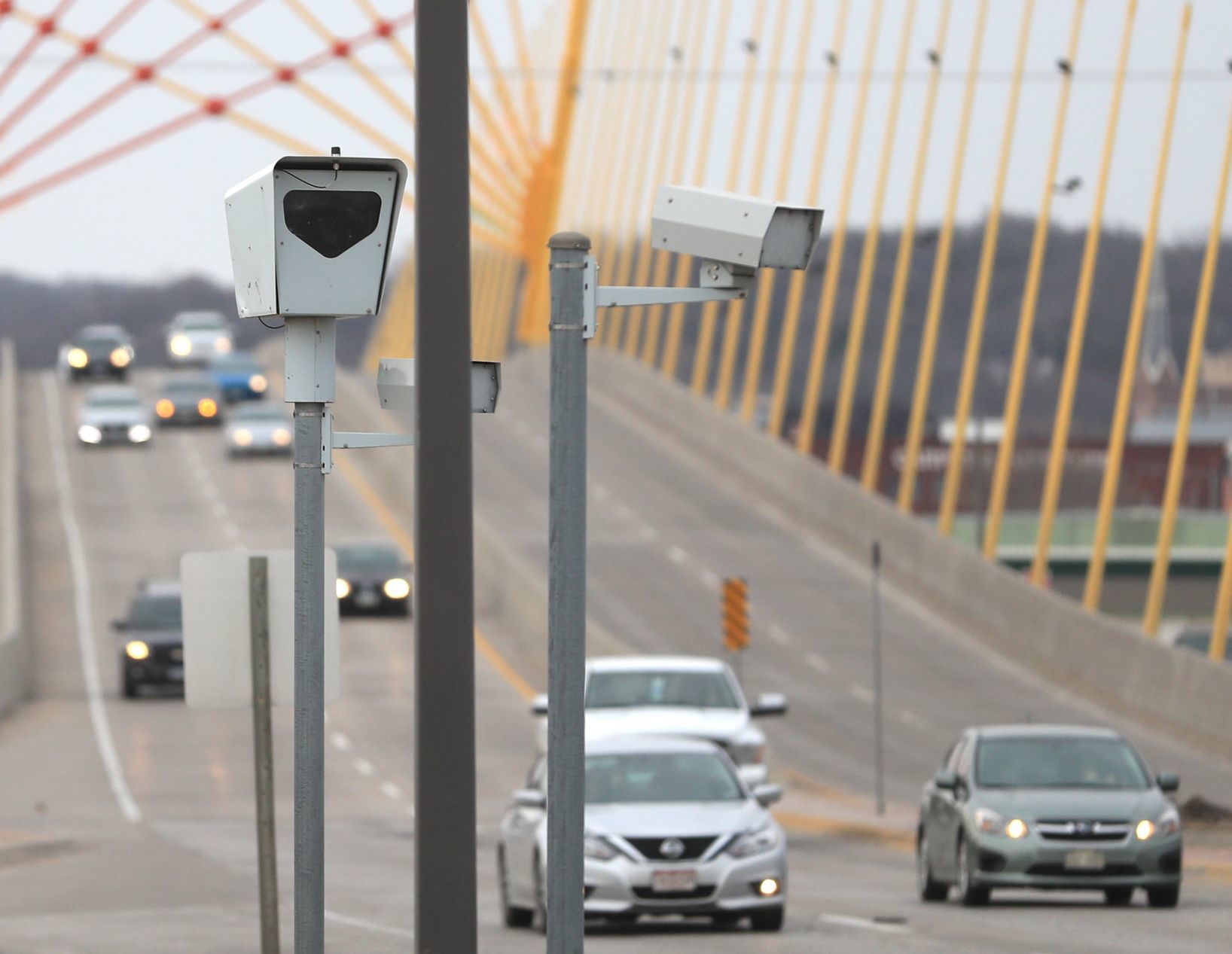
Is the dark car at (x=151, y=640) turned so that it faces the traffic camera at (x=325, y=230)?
yes

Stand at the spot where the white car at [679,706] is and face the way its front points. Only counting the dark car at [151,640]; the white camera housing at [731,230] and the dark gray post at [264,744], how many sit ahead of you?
2

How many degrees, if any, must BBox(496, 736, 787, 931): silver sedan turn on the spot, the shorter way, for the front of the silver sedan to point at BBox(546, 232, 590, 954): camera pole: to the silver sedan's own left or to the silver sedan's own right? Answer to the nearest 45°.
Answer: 0° — it already faces it

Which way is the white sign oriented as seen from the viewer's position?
away from the camera

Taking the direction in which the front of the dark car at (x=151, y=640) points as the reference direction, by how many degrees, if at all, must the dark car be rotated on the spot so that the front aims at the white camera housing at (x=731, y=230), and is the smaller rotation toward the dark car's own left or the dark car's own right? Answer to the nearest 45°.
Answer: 0° — it already faces it

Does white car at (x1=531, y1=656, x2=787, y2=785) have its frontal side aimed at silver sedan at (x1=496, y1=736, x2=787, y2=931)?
yes

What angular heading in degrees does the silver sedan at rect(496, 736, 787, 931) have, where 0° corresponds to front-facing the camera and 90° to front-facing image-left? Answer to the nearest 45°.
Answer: approximately 0°
